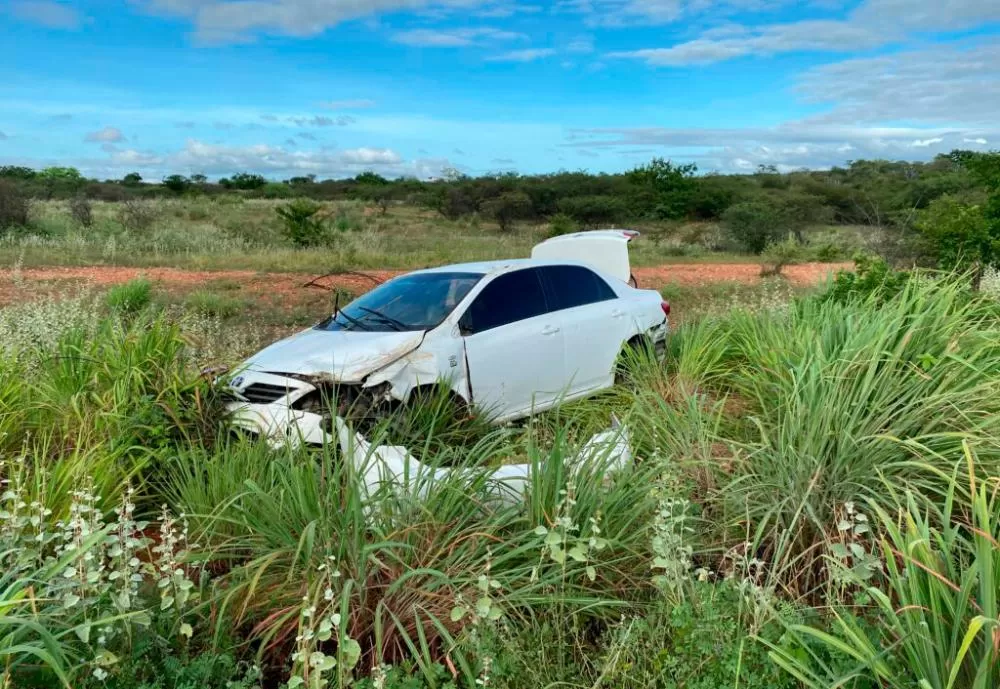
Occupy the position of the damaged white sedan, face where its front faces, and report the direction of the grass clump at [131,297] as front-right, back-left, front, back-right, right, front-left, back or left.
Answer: right

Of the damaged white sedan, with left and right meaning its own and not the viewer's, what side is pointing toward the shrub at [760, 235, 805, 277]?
back

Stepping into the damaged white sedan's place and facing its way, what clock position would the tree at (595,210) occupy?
The tree is roughly at 5 o'clock from the damaged white sedan.

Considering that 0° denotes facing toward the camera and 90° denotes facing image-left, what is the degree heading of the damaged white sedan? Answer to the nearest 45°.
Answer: approximately 45°

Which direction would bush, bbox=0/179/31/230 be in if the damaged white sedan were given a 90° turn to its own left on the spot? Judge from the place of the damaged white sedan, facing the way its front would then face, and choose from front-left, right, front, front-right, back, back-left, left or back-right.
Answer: back

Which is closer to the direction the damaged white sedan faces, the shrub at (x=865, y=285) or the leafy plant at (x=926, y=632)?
the leafy plant

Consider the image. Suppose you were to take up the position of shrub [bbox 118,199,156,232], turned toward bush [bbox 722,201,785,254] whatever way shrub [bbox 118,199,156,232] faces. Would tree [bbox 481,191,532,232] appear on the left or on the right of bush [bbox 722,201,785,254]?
left

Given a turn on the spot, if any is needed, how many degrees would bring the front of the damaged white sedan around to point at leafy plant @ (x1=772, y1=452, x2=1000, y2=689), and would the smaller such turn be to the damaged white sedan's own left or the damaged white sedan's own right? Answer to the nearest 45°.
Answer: approximately 45° to the damaged white sedan's own left

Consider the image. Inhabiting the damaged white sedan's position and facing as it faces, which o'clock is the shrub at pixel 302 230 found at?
The shrub is roughly at 4 o'clock from the damaged white sedan.

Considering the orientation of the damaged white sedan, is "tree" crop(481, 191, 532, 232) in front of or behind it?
behind

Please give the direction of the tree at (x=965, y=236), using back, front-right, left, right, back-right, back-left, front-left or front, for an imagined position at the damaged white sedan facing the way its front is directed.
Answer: back

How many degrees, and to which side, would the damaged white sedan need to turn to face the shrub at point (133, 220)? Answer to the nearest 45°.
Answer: approximately 90° to its right
